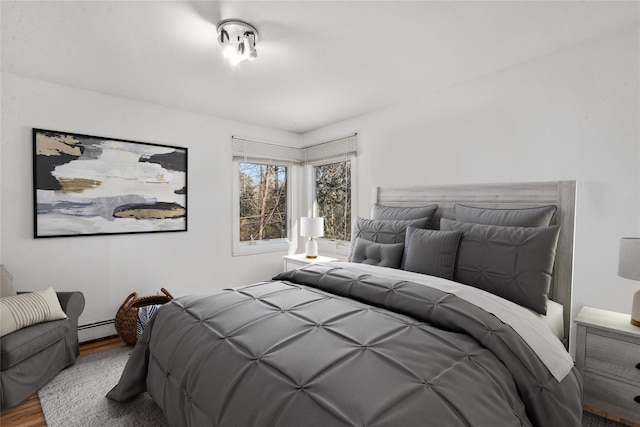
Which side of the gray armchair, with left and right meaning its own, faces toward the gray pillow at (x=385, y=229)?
front

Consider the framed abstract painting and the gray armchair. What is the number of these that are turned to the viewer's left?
0

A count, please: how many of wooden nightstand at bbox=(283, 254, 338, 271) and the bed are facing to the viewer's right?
0

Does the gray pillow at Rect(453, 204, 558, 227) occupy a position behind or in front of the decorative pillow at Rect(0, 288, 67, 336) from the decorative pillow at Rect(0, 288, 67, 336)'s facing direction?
in front

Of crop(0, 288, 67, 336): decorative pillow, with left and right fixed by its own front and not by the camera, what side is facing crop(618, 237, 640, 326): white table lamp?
front

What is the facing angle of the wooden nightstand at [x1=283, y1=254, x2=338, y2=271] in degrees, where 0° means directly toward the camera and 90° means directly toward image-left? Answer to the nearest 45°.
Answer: approximately 45°

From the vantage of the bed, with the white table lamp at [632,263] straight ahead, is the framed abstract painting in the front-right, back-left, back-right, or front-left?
back-left

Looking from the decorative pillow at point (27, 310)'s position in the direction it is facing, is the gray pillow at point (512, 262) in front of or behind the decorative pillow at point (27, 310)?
in front
